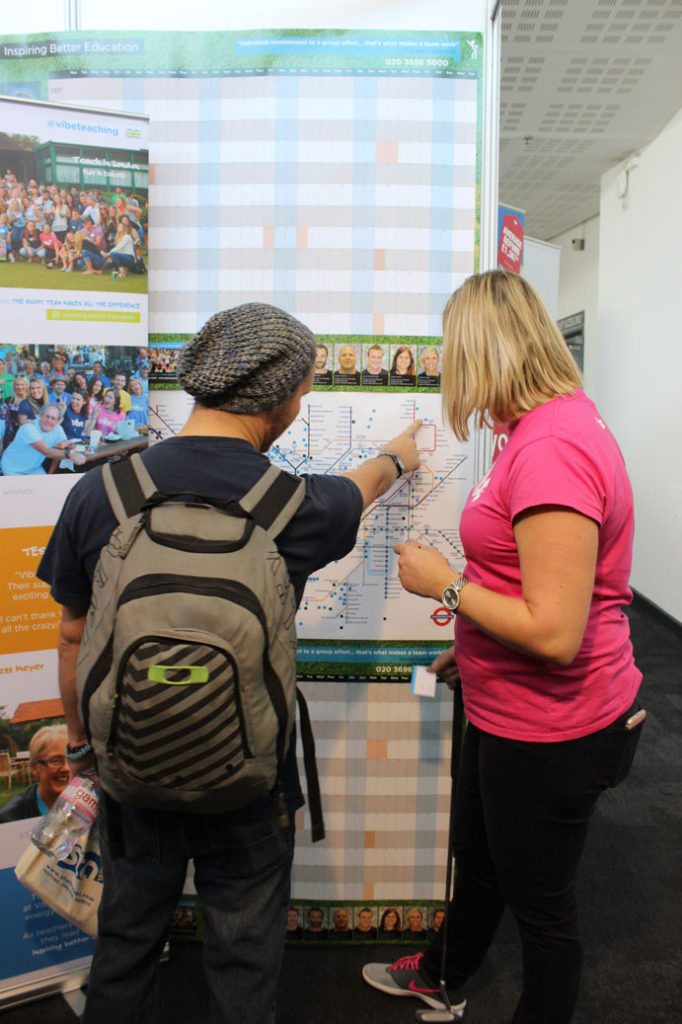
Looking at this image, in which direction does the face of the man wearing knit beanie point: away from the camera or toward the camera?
away from the camera

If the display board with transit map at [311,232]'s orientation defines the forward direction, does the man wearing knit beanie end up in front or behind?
in front

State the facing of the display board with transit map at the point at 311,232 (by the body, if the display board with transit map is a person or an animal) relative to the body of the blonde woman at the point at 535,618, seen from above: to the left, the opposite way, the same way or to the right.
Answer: to the left

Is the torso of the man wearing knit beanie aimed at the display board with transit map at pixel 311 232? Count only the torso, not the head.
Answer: yes

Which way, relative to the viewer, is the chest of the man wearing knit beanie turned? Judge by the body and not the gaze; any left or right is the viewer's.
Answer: facing away from the viewer

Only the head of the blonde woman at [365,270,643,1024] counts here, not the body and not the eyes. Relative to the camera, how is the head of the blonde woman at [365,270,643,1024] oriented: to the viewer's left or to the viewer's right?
to the viewer's left

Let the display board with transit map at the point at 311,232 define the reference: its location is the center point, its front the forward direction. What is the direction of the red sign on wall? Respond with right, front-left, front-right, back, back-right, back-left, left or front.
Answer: back-left

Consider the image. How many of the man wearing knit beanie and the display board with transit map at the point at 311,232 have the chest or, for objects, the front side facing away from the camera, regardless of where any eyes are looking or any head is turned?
1

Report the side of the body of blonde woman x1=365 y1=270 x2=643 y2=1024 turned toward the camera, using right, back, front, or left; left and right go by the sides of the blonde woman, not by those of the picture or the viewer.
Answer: left

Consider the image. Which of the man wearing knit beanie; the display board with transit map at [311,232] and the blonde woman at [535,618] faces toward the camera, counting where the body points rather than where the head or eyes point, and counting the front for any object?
the display board with transit map

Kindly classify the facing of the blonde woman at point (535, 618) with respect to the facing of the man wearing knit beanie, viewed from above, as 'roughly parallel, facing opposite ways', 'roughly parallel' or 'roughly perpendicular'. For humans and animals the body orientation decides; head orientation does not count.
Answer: roughly perpendicular
